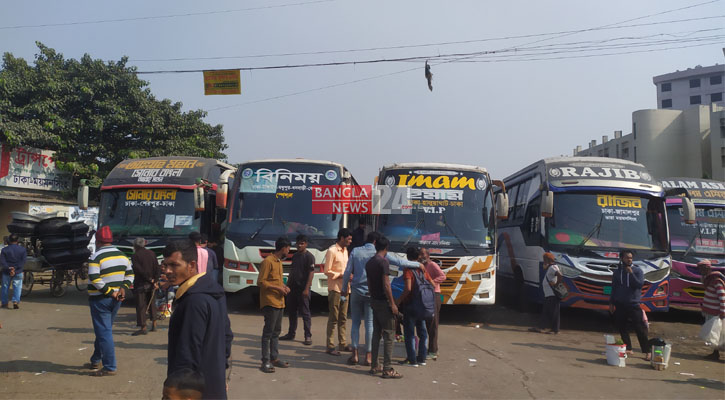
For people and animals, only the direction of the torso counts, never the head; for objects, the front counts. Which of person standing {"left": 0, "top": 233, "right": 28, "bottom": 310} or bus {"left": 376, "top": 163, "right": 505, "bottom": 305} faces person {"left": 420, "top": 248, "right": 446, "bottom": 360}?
the bus

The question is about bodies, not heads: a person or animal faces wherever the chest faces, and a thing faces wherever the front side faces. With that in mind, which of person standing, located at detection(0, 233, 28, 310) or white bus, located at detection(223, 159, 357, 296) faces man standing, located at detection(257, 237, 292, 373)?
the white bus

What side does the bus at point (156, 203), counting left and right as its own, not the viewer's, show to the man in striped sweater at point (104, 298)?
front

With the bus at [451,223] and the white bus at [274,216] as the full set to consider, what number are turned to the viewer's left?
0

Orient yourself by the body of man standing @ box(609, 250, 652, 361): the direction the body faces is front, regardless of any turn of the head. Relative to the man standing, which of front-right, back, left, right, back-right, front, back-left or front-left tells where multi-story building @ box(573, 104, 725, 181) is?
back

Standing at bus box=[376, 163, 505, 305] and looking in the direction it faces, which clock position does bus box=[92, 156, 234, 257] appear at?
bus box=[92, 156, 234, 257] is roughly at 3 o'clock from bus box=[376, 163, 505, 305].

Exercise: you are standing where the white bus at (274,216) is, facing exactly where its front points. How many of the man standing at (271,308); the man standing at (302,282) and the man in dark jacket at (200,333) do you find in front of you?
3
